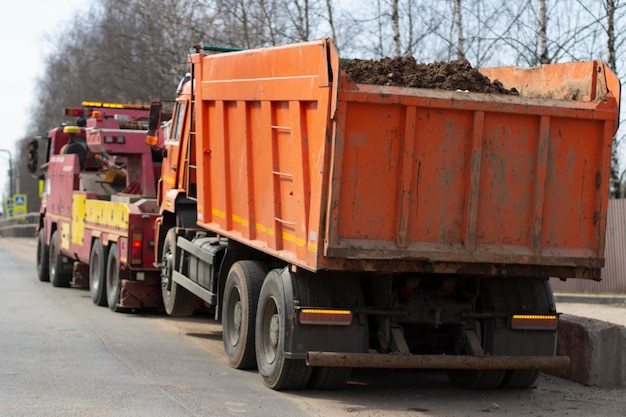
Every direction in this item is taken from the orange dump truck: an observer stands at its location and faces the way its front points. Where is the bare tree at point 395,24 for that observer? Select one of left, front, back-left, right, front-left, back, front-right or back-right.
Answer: front-right

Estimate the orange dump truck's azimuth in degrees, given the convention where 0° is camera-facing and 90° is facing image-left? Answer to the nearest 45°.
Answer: approximately 135°

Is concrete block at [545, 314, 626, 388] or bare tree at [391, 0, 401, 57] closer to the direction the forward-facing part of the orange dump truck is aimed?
the bare tree

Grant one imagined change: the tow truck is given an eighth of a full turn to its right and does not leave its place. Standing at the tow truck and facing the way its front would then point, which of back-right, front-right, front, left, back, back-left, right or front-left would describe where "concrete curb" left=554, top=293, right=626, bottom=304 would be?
right

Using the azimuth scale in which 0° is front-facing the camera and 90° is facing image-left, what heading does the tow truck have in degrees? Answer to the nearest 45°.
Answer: approximately 135°

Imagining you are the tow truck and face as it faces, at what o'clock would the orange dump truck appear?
The orange dump truck is roughly at 7 o'clock from the tow truck.

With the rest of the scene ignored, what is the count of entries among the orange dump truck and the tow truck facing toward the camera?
0
